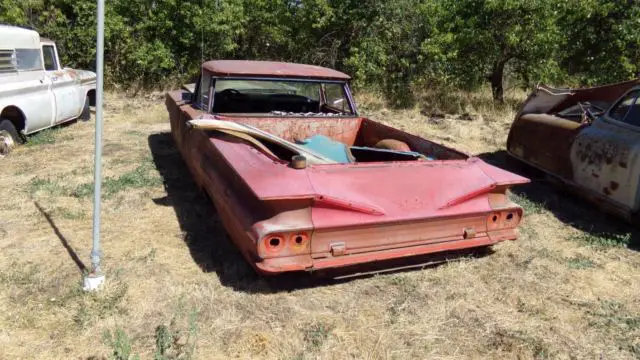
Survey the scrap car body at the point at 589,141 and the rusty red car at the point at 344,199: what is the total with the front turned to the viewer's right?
0

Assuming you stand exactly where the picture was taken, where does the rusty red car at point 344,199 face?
facing away from the viewer and to the left of the viewer

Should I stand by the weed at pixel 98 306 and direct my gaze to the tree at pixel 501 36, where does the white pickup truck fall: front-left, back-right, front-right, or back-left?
front-left

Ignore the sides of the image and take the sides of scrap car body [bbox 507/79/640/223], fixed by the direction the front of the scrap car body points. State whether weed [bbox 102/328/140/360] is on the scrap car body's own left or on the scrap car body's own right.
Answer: on the scrap car body's own left

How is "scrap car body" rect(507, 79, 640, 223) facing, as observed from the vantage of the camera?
facing away from the viewer and to the left of the viewer

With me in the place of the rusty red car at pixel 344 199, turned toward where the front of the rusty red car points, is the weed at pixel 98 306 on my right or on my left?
on my left

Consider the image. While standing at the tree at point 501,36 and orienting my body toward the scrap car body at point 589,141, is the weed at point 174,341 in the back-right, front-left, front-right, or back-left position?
front-right

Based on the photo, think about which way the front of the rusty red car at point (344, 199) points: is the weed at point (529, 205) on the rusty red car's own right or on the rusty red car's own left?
on the rusty red car's own right

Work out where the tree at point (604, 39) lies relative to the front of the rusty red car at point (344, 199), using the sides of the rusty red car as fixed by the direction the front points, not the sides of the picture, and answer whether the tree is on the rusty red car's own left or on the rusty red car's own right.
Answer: on the rusty red car's own right

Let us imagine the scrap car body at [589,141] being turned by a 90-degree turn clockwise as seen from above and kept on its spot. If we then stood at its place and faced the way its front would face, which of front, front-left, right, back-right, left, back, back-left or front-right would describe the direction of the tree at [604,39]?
front-left

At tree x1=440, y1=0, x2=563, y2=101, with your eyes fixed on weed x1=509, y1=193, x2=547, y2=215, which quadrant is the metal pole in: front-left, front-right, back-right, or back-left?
front-right

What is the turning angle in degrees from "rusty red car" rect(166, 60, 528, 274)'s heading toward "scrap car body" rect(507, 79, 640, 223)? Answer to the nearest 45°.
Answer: approximately 90° to its right

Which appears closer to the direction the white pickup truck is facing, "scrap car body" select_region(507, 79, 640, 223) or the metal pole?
the scrap car body
